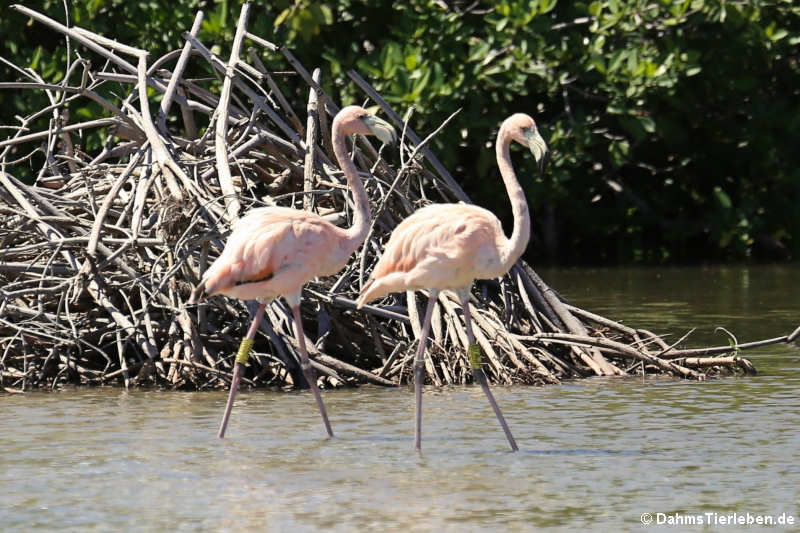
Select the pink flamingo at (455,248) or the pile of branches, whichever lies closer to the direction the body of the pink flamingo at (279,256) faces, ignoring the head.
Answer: the pink flamingo

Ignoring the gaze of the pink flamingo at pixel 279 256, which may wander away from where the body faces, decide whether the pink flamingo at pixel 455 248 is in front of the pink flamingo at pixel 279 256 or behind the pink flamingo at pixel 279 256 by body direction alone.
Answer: in front

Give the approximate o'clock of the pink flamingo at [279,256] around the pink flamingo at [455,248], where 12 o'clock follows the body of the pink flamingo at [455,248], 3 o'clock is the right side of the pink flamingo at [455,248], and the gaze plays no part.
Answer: the pink flamingo at [279,256] is roughly at 6 o'clock from the pink flamingo at [455,248].

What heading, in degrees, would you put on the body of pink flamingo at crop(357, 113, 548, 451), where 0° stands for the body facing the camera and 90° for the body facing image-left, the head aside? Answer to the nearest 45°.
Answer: approximately 270°

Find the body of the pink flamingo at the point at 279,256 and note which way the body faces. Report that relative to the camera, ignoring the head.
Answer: to the viewer's right

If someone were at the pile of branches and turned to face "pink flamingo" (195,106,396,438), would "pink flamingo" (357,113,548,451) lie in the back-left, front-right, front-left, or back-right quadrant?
front-left

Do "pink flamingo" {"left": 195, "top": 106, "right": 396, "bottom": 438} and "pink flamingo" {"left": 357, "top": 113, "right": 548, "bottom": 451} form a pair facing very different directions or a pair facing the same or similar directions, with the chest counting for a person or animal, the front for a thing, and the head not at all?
same or similar directions

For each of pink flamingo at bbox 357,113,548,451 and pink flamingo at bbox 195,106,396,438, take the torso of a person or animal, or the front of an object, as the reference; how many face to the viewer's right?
2
